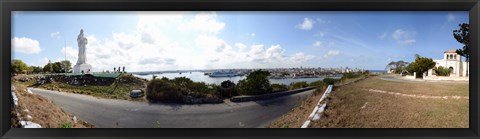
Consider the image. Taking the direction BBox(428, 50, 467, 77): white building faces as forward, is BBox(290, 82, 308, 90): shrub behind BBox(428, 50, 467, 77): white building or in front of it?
in front

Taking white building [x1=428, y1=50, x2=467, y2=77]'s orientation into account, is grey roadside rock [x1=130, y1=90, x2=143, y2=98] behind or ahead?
ahead

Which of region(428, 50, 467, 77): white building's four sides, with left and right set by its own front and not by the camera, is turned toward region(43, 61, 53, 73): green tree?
front

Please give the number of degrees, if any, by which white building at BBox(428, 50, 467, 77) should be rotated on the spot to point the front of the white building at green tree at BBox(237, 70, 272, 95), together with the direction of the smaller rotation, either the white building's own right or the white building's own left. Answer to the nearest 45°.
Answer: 0° — it already faces it

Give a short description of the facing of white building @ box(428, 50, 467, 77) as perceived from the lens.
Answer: facing the viewer and to the left of the viewer

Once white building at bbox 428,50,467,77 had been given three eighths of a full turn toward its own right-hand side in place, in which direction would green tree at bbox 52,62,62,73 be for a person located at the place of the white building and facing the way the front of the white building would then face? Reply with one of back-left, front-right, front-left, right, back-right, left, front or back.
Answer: back-left

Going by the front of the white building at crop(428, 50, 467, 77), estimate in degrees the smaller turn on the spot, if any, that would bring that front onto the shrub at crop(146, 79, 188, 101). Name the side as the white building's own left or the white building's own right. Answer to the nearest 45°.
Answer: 0° — it already faces it
